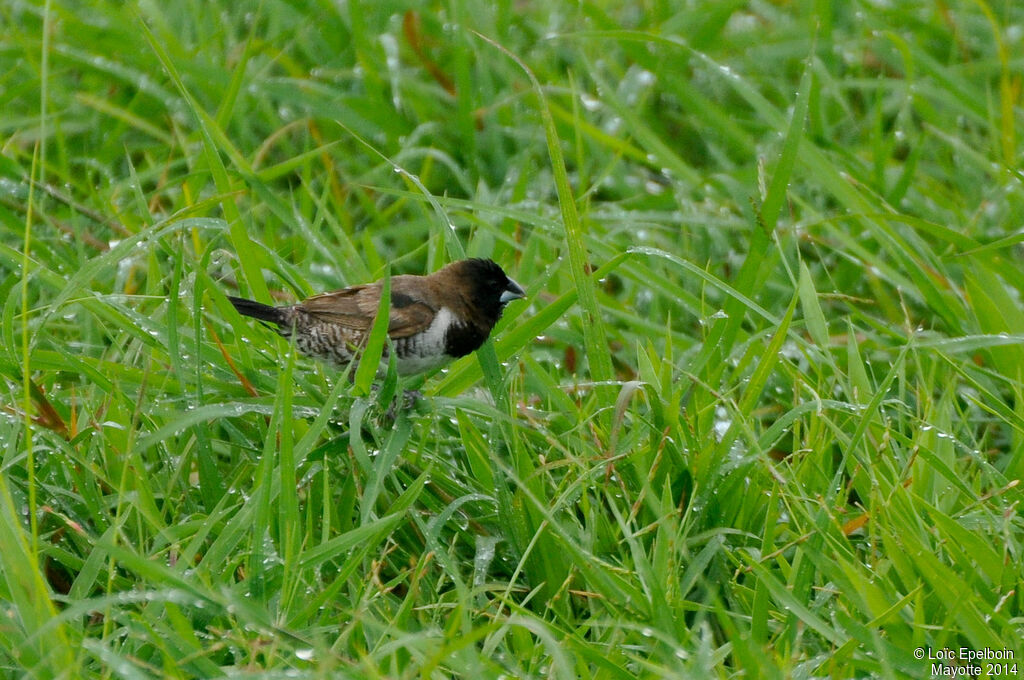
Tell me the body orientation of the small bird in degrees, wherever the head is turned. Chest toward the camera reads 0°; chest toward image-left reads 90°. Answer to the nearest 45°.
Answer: approximately 270°
